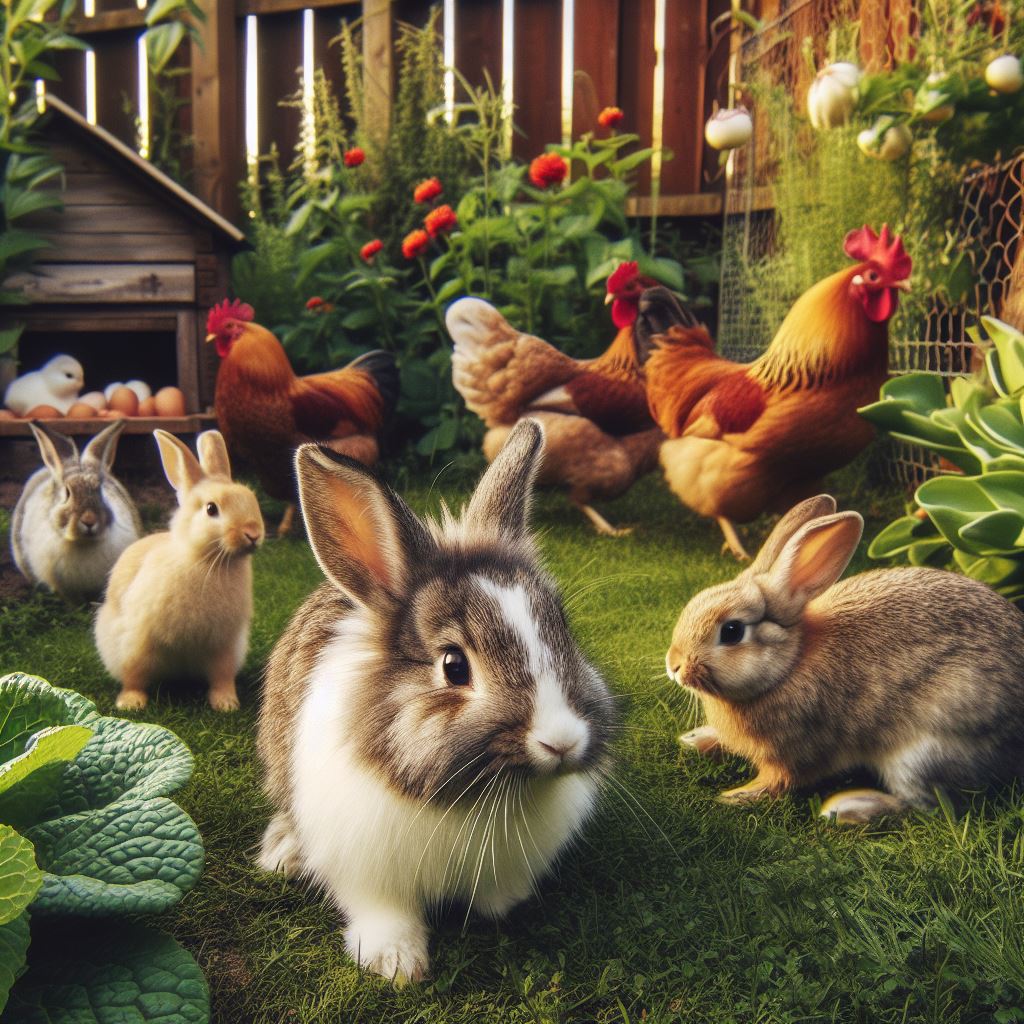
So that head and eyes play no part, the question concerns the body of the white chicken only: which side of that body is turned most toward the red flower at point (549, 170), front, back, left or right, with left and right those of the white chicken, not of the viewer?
front

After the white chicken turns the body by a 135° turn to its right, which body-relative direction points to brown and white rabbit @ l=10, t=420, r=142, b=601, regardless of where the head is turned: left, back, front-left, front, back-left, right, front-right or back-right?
front-left

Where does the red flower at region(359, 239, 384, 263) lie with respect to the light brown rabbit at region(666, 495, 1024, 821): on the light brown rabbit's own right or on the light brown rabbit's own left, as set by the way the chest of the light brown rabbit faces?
on the light brown rabbit's own right

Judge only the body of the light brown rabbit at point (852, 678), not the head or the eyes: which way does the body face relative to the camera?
to the viewer's left

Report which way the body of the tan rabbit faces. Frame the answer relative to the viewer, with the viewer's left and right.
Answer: facing the viewer and to the right of the viewer

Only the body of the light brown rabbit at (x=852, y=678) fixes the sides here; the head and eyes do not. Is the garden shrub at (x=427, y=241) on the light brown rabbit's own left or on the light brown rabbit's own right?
on the light brown rabbit's own right

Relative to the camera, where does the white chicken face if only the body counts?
to the viewer's right

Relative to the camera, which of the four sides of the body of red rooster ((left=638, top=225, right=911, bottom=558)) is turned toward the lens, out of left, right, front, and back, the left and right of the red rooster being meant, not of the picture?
right
